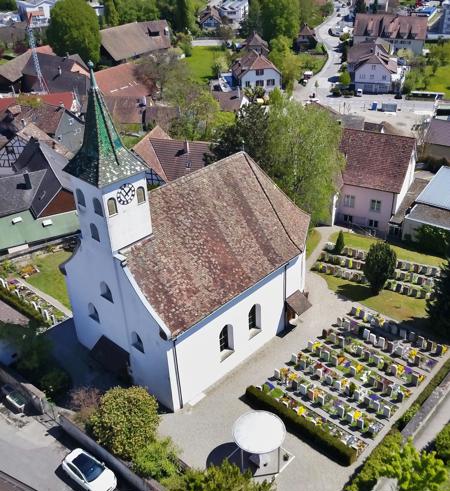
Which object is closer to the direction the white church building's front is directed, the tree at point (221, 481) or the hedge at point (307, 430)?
the tree

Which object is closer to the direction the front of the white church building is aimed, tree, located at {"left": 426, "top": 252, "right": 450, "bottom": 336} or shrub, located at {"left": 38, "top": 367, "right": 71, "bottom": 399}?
the shrub

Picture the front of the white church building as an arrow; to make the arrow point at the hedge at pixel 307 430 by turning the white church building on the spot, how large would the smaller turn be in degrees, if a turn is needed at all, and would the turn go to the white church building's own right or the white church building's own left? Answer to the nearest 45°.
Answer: approximately 90° to the white church building's own left

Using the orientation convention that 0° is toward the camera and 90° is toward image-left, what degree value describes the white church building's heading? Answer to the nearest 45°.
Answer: approximately 45°

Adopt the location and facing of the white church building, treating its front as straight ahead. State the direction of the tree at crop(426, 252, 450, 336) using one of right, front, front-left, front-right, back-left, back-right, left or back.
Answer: back-left

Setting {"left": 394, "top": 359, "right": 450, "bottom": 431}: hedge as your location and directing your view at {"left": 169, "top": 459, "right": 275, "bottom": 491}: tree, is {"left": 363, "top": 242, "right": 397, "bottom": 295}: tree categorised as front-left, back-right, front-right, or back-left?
back-right

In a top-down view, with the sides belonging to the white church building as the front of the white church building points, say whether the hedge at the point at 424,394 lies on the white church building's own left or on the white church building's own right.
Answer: on the white church building's own left
